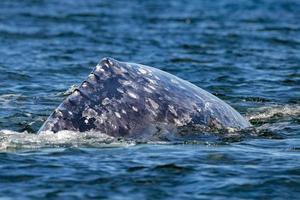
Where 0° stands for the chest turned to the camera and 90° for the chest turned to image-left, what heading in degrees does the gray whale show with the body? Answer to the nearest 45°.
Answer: approximately 270°
